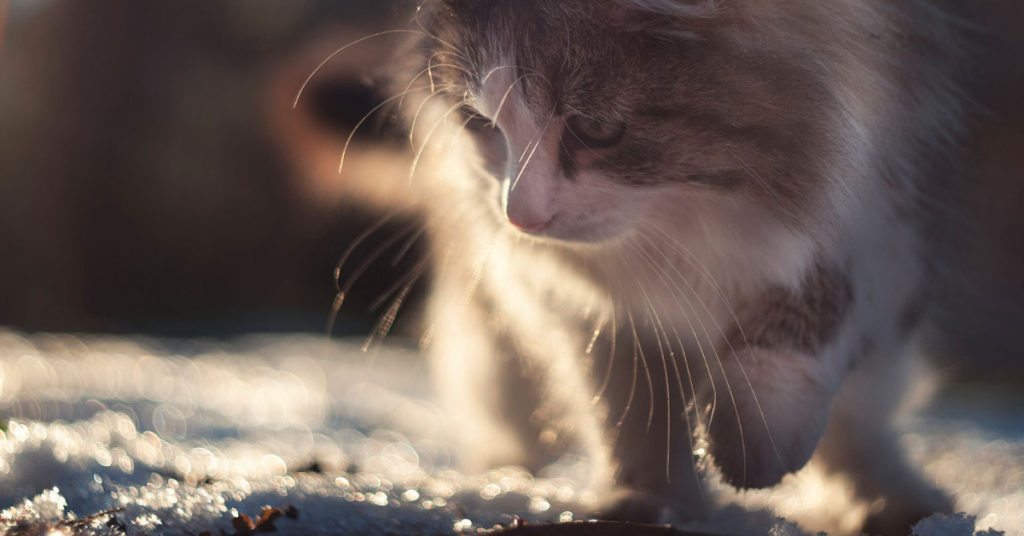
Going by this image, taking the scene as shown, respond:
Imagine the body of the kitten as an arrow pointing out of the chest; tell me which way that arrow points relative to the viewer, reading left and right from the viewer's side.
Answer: facing the viewer and to the left of the viewer
